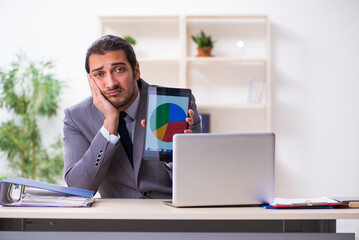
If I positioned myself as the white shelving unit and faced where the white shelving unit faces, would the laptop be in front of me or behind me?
in front

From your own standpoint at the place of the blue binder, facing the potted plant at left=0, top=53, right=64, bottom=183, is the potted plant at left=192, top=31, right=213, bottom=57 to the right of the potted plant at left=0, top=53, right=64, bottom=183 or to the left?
right

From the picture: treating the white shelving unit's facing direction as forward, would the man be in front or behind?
in front

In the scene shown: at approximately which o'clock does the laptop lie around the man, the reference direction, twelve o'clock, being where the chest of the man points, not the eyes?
The laptop is roughly at 11 o'clock from the man.

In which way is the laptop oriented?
away from the camera

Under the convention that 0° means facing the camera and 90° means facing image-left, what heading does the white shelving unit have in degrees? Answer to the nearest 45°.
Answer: approximately 0°

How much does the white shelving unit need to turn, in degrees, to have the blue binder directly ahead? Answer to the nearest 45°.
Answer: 0° — it already faces it

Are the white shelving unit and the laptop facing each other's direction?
yes

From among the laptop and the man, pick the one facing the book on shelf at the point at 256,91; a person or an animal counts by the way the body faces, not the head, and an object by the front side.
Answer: the laptop

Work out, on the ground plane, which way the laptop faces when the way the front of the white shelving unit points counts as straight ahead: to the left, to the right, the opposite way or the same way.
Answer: the opposite way

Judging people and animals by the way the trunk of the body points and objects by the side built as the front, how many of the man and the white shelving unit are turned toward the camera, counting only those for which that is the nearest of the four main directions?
2
